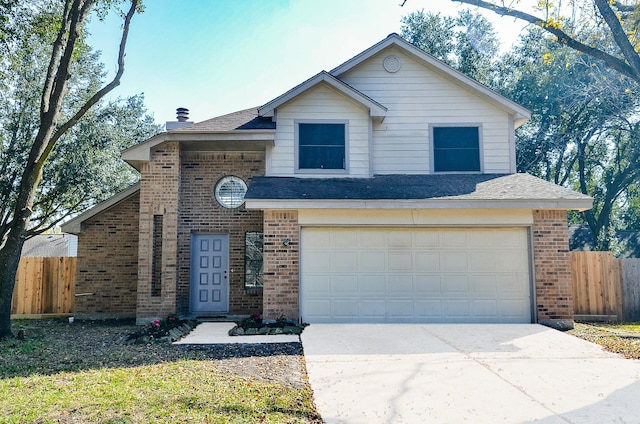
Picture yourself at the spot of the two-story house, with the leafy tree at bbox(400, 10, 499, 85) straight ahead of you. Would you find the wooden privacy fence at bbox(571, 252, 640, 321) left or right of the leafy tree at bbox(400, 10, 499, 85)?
right

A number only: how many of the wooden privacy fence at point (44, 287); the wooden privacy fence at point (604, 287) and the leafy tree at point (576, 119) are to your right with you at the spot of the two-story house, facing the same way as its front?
1

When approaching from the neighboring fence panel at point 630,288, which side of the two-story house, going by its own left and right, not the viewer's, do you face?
left

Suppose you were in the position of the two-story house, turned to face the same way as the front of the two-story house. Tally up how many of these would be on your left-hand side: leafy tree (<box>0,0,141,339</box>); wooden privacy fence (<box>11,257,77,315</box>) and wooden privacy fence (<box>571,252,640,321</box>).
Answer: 1

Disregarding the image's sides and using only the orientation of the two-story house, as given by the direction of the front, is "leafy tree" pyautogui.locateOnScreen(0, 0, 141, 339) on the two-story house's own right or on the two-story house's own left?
on the two-story house's own right

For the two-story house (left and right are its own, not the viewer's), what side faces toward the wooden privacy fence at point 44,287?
right

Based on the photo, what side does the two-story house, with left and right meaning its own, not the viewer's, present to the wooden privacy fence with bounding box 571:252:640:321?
left

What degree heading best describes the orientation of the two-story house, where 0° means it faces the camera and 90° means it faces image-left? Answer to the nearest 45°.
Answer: approximately 0°

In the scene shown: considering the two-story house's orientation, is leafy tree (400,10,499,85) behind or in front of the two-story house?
behind

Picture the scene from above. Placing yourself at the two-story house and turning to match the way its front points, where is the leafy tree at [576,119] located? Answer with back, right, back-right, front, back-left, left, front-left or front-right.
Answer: back-left

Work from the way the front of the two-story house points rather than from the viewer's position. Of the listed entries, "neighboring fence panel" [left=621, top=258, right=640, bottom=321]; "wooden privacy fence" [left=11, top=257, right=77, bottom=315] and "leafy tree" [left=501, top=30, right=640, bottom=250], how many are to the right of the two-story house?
1
